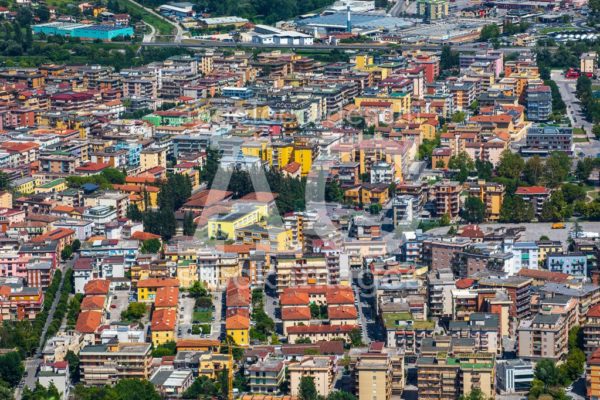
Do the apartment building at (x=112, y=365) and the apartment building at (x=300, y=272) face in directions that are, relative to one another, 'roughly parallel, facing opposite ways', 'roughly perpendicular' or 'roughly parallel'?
roughly parallel

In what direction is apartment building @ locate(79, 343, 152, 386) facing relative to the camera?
toward the camera

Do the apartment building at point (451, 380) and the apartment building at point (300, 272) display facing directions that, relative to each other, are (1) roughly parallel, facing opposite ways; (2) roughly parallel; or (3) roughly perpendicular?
roughly parallel

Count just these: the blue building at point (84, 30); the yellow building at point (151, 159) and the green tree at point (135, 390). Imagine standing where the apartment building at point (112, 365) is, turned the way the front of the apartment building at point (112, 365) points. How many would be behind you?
2

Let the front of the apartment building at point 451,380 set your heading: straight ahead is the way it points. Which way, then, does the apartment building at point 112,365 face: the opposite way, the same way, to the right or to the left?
the same way

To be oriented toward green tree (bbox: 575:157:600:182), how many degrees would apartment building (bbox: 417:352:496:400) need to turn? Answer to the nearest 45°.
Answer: approximately 180°

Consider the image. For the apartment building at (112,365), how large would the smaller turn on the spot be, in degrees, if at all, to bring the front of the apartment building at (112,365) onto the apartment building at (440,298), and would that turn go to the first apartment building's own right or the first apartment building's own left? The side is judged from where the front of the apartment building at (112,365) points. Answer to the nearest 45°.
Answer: approximately 90° to the first apartment building's own left

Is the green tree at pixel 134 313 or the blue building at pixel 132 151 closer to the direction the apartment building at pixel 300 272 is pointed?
the green tree

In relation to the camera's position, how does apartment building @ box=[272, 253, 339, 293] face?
facing the viewer

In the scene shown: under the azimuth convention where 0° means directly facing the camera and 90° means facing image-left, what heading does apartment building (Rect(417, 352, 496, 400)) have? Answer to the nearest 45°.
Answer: approximately 0°

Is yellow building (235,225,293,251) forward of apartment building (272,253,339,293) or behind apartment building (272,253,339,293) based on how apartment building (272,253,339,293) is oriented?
behind

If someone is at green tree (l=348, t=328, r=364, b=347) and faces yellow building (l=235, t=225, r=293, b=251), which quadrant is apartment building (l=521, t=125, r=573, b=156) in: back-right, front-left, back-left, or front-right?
front-right
